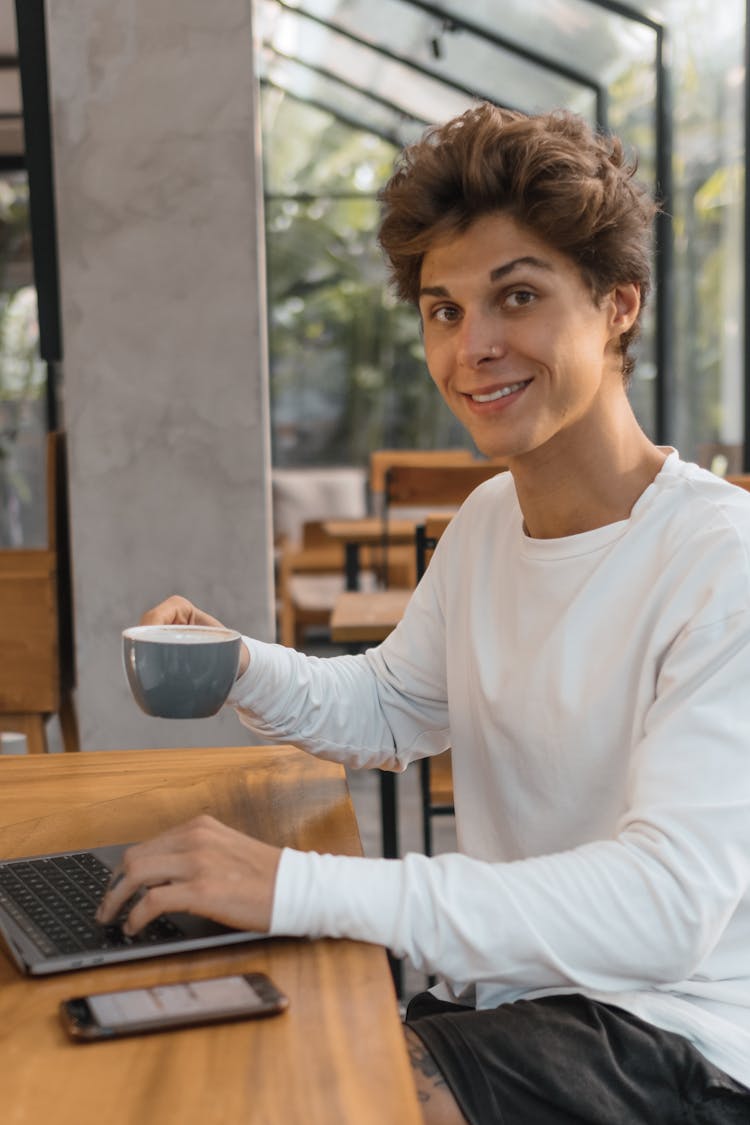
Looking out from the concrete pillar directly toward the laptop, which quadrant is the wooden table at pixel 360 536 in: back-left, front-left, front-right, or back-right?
back-left

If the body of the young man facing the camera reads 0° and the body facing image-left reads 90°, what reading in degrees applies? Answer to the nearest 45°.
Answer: approximately 45°

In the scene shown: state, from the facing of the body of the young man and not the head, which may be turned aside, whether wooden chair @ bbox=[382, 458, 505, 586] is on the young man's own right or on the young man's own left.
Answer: on the young man's own right

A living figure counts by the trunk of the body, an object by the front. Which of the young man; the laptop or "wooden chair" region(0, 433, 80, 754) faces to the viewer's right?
the laptop

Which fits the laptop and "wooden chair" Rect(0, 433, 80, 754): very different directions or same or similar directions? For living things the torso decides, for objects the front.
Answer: very different directions

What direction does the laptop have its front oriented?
to the viewer's right

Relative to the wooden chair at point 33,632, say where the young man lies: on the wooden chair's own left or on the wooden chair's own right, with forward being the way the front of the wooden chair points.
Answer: on the wooden chair's own left

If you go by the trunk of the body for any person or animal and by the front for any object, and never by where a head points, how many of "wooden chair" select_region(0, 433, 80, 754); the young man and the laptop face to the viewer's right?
1

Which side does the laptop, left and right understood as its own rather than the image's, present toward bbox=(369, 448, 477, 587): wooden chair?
left
